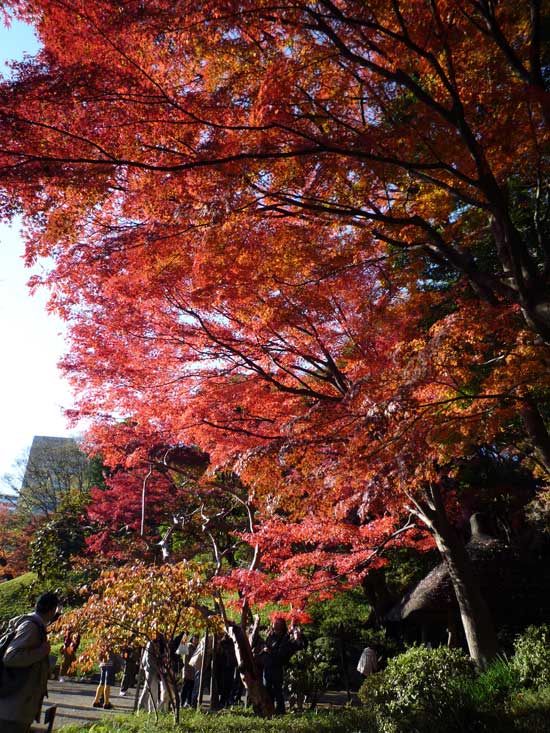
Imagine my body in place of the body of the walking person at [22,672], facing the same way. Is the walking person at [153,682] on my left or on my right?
on my left

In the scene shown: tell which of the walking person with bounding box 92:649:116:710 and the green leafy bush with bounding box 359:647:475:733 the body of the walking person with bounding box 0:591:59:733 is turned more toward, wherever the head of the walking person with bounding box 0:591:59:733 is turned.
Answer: the green leafy bush

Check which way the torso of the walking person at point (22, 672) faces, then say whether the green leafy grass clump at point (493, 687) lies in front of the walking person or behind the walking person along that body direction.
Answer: in front

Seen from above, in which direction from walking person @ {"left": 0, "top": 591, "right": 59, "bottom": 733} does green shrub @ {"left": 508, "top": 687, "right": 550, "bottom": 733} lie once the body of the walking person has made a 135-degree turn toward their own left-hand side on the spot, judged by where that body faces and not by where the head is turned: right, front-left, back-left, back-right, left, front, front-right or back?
back-right

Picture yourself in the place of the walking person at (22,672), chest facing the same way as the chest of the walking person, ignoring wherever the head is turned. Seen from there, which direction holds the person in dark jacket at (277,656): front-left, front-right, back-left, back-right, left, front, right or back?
front-left

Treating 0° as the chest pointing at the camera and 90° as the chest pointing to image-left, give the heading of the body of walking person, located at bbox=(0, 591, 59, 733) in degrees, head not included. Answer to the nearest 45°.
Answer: approximately 270°

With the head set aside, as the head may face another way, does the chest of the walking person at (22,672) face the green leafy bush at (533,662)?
yes

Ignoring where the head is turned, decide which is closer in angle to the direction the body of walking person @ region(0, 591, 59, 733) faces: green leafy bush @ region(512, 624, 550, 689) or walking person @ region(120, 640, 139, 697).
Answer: the green leafy bush

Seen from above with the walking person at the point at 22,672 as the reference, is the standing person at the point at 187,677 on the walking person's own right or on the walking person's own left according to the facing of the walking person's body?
on the walking person's own left

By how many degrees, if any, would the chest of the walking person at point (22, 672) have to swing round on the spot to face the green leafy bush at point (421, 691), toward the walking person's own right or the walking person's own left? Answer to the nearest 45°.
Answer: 0° — they already face it

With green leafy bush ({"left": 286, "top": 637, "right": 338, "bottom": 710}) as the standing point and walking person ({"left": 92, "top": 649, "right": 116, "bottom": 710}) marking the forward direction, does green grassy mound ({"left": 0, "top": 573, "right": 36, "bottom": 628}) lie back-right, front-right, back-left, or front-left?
front-right

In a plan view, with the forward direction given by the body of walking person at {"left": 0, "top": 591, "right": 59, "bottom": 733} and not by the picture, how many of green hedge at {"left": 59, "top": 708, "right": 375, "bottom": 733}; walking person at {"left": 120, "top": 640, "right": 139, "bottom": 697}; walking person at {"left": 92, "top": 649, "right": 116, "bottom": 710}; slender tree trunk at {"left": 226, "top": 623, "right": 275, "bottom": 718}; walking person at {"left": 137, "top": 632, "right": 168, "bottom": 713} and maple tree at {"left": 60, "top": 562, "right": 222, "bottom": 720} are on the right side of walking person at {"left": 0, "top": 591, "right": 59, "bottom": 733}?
0

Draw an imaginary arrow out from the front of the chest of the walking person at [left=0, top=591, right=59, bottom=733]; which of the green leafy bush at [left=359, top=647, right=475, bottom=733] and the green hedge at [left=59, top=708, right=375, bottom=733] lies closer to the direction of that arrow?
the green leafy bush

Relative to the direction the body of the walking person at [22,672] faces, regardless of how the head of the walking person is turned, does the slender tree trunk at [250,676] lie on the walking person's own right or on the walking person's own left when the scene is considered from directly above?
on the walking person's own left

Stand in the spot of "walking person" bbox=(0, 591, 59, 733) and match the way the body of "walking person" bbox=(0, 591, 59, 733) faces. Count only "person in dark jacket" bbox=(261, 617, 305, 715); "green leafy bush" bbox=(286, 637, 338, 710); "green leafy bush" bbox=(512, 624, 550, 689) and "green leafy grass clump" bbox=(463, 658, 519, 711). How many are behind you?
0

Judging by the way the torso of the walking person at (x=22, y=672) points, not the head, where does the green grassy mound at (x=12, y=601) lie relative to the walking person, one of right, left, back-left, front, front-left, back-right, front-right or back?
left

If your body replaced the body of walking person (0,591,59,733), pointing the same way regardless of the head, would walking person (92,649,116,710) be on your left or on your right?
on your left

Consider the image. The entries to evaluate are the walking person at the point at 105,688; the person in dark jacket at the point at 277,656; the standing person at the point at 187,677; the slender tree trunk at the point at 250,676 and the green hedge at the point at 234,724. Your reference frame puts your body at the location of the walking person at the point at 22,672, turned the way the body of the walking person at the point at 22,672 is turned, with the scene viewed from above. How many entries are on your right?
0
